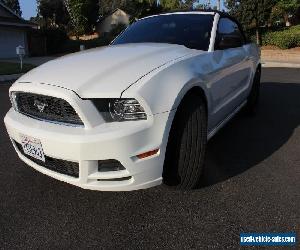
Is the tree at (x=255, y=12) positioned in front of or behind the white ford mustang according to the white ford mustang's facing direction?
behind

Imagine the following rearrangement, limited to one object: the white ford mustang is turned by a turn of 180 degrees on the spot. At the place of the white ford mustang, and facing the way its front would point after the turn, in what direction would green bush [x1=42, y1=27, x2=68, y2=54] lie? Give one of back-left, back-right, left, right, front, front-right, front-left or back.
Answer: front-left

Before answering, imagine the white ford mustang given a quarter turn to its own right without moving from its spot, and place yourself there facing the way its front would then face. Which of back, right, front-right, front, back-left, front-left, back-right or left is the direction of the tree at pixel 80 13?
front-right

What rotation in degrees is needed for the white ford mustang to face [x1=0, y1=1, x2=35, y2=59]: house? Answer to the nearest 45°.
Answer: approximately 135° to its right

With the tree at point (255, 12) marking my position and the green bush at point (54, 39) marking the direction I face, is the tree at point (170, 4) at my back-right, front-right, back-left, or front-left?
front-right

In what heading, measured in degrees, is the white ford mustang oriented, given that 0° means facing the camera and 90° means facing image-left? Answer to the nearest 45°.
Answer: approximately 45°

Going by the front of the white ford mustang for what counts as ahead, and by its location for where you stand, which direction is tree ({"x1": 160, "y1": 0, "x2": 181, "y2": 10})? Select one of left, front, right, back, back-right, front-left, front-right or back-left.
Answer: back-right
